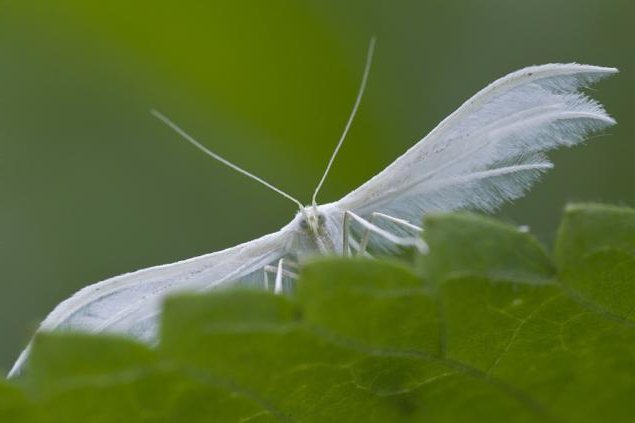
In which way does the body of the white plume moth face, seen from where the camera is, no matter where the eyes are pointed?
toward the camera
